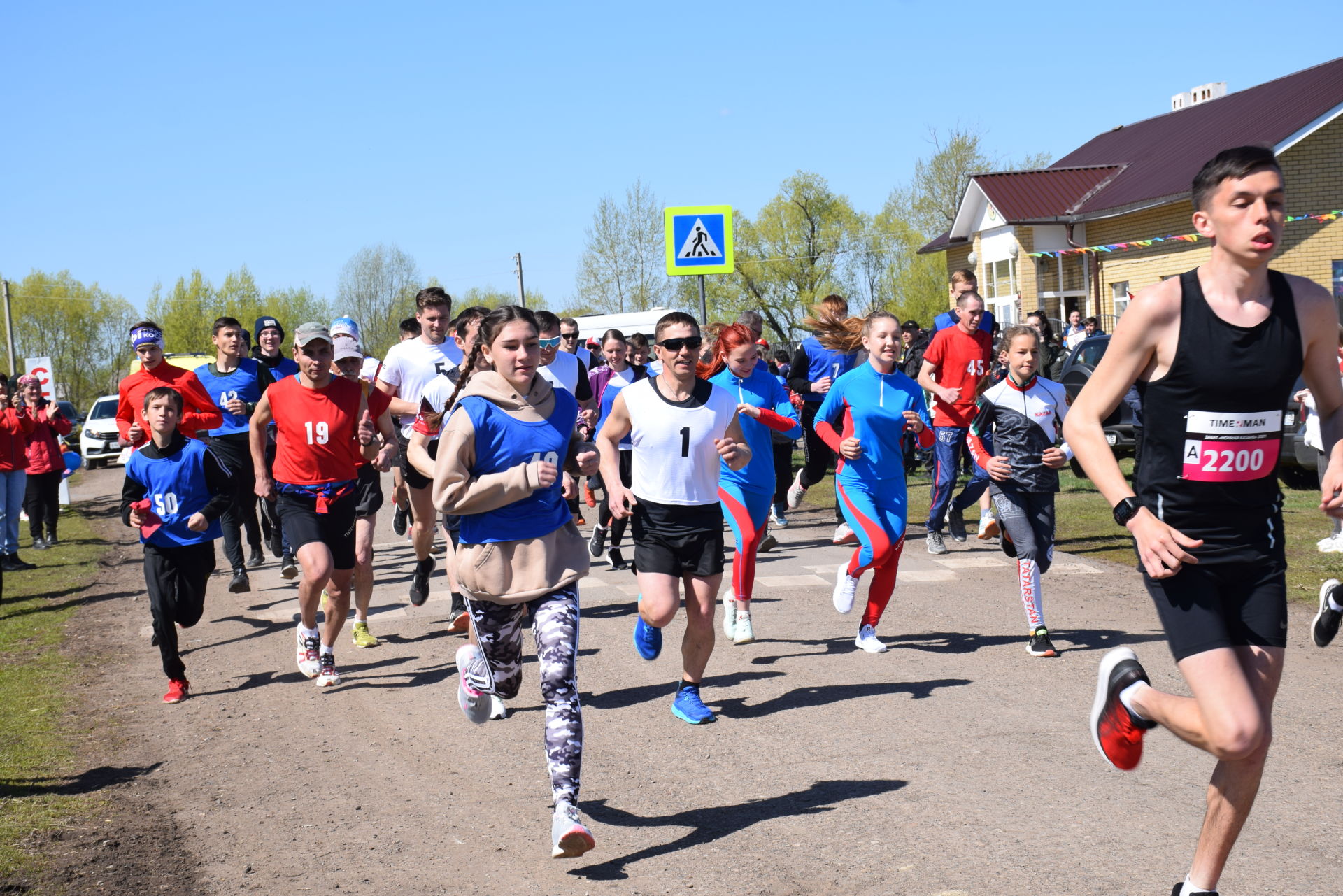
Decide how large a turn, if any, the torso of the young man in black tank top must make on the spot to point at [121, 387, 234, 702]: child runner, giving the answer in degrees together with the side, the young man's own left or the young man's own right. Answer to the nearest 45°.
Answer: approximately 135° to the young man's own right

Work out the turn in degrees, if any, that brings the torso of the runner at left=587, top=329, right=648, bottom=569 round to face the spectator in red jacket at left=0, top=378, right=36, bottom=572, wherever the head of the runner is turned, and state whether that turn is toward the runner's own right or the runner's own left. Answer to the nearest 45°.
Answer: approximately 90° to the runner's own right

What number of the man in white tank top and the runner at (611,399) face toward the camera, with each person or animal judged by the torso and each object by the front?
2

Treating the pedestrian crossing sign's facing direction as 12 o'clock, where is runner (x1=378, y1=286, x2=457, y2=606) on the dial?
The runner is roughly at 1 o'clock from the pedestrian crossing sign.

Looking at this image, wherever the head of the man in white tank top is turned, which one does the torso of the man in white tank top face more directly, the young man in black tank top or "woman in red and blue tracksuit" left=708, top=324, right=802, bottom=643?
the young man in black tank top

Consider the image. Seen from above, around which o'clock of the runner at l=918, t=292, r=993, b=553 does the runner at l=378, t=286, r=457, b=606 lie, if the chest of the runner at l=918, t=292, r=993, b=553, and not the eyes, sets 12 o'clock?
the runner at l=378, t=286, r=457, b=606 is roughly at 3 o'clock from the runner at l=918, t=292, r=993, b=553.

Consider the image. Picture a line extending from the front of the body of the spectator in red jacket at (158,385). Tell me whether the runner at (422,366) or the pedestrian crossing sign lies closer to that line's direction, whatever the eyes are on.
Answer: the runner

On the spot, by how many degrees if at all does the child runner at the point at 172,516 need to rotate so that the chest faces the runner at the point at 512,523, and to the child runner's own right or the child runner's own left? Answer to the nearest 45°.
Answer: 0° — they already face them

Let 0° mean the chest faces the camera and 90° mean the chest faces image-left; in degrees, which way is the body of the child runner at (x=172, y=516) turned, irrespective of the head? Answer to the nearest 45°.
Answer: approximately 0°

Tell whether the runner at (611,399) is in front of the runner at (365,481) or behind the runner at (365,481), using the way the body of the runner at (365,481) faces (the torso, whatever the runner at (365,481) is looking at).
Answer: behind
